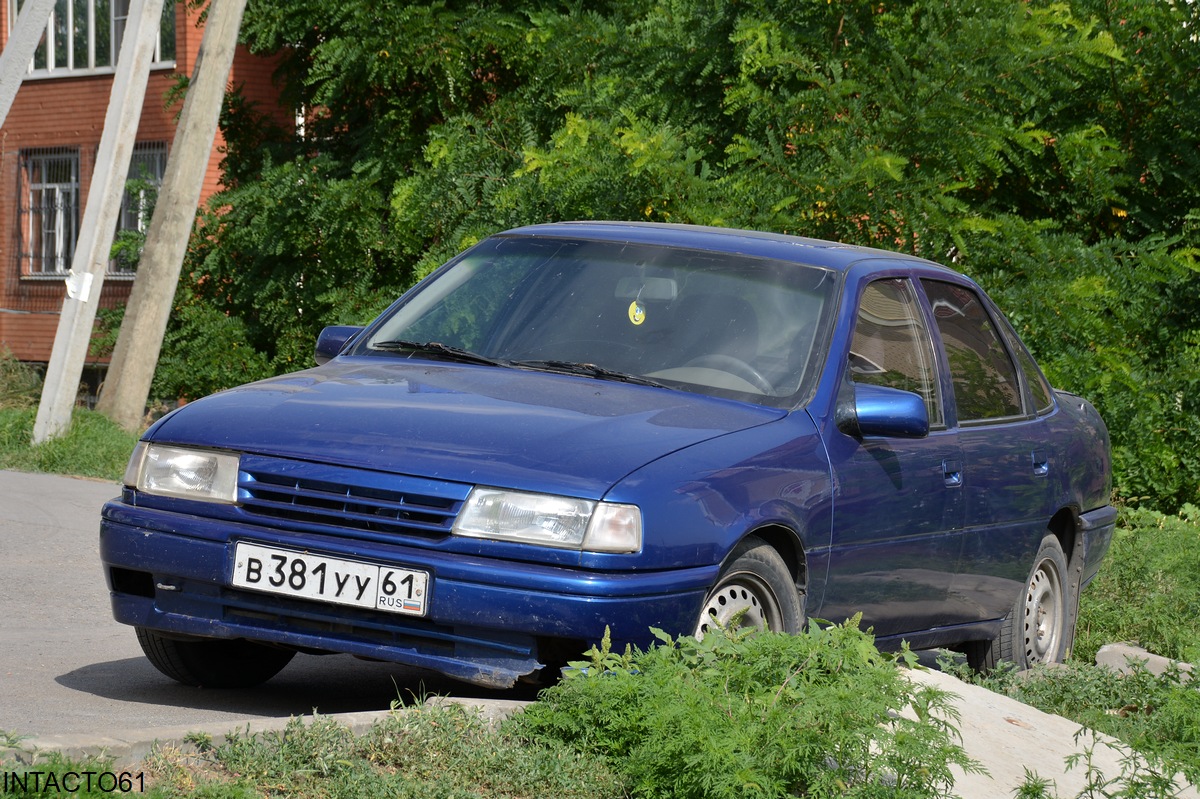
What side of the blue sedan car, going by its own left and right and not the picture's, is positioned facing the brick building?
right

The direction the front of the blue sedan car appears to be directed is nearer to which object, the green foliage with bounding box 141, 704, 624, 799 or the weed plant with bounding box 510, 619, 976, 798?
the green foliage

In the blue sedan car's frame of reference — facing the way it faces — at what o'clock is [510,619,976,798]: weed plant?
The weed plant is roughly at 10 o'clock from the blue sedan car.

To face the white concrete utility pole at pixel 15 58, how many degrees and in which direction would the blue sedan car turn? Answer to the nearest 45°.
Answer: approximately 90° to its right

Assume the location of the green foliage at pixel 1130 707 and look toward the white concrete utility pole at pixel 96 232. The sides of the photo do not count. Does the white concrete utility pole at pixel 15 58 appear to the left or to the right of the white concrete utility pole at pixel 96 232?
left

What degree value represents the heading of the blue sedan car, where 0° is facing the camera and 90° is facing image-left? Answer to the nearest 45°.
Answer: approximately 45°

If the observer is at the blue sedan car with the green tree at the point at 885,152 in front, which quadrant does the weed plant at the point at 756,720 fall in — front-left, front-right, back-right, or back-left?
back-right

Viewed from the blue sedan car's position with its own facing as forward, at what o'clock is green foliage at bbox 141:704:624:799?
The green foliage is roughly at 11 o'clock from the blue sedan car.

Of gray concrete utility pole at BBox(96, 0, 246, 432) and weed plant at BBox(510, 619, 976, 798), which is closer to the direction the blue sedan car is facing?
the weed plant

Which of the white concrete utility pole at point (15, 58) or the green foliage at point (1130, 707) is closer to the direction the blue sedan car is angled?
the white concrete utility pole

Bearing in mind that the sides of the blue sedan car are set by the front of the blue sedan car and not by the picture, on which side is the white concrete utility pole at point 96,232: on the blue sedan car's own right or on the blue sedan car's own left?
on the blue sedan car's own right

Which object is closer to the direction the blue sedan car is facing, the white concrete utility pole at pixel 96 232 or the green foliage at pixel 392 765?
the green foliage

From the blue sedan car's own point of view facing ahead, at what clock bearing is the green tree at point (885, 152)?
The green tree is roughly at 5 o'clock from the blue sedan car.
